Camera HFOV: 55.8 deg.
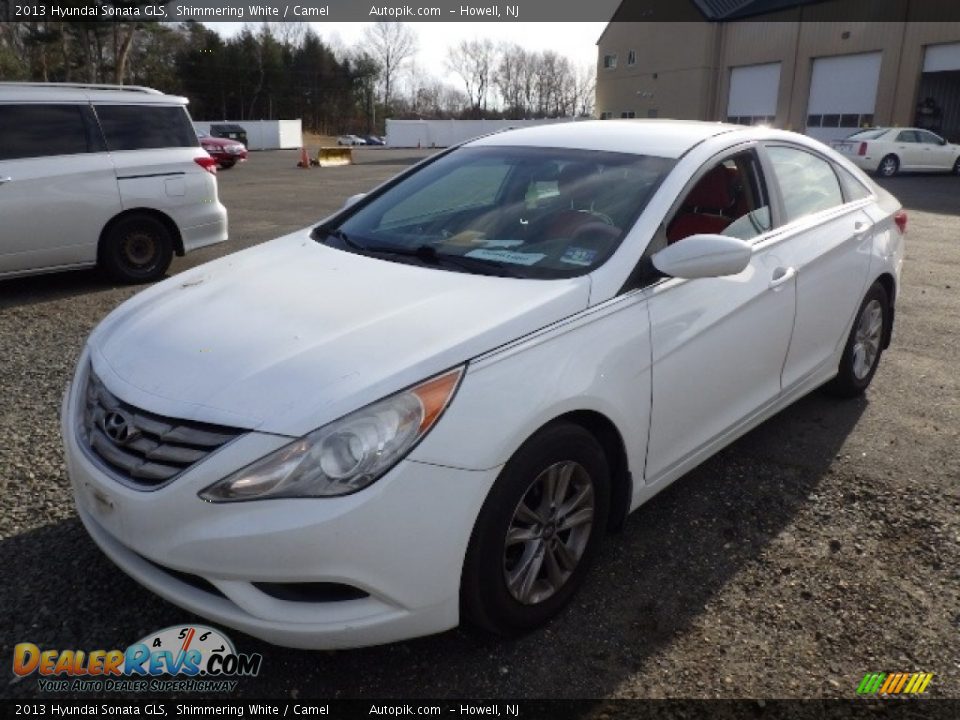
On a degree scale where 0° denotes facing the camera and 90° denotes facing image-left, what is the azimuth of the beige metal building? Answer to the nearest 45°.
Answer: approximately 45°

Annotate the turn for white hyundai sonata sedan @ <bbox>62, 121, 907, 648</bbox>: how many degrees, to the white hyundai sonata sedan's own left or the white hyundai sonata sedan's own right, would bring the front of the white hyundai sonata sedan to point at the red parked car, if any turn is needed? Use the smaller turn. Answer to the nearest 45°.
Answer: approximately 135° to the white hyundai sonata sedan's own right

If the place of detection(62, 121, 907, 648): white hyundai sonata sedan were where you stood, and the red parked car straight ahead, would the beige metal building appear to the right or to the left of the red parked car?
right

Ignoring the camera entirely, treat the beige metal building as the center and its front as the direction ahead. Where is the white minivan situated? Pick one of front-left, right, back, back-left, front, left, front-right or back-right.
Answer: front-left

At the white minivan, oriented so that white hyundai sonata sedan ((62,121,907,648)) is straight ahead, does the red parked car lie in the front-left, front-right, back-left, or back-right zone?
back-left

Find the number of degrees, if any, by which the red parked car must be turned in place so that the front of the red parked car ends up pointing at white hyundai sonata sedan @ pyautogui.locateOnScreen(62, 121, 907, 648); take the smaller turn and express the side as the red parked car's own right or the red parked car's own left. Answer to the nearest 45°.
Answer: approximately 45° to the red parked car's own right

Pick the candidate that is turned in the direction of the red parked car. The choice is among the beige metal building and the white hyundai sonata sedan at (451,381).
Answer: the beige metal building

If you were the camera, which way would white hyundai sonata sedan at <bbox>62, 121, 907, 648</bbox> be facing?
facing the viewer and to the left of the viewer

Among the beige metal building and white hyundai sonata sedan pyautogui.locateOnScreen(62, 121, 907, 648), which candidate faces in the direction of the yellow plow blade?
the beige metal building

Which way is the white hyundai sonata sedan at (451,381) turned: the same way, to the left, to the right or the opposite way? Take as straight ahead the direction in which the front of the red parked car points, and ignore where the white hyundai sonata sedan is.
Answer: to the right

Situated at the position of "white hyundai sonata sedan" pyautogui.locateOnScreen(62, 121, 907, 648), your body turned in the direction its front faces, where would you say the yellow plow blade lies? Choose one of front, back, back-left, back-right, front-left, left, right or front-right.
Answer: back-right

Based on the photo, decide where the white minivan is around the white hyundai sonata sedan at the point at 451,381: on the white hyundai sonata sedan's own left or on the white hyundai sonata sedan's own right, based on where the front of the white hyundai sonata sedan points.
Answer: on the white hyundai sonata sedan's own right

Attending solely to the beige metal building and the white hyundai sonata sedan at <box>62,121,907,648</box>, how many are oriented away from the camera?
0
